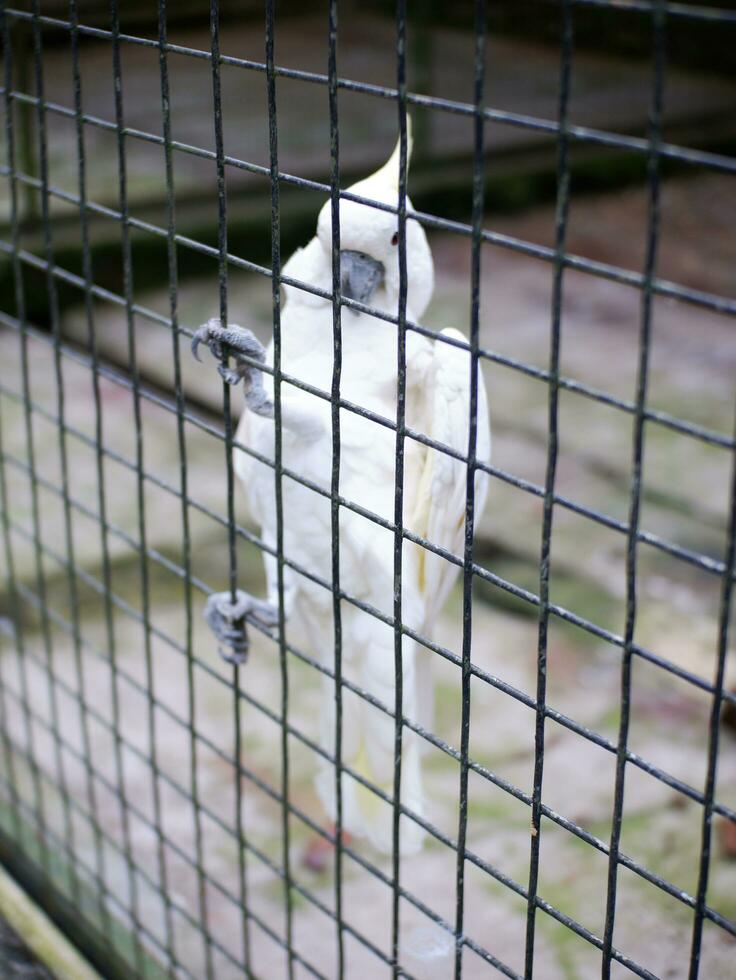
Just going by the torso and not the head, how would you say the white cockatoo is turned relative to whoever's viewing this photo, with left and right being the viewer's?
facing the viewer and to the left of the viewer
